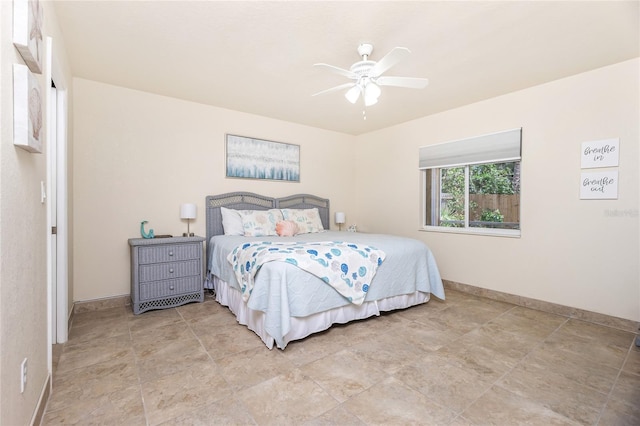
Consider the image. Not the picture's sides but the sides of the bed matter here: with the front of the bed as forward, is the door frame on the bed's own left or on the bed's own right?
on the bed's own right

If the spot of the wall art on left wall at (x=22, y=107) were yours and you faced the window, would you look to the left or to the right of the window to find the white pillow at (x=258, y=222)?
left

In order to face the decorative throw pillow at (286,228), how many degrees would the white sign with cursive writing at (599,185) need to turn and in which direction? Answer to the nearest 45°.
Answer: approximately 45° to its right

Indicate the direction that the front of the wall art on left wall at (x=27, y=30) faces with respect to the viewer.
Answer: facing to the right of the viewer

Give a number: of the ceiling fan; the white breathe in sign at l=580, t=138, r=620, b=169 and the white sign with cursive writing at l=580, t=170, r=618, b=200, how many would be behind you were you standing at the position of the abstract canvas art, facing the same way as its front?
0

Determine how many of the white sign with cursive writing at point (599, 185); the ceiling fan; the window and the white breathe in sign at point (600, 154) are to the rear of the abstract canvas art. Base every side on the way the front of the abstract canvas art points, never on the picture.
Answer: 0

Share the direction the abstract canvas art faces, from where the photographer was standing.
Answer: facing the viewer and to the right of the viewer

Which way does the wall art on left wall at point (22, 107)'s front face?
to the viewer's right

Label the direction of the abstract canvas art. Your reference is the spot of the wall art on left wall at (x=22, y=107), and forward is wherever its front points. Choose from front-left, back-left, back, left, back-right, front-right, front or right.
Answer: front-left

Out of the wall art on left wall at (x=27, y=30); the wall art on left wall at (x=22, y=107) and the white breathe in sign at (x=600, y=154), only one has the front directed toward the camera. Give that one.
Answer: the white breathe in sign

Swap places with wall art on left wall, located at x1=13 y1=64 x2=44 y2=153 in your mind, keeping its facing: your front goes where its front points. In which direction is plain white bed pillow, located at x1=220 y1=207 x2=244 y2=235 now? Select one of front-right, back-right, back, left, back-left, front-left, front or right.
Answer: front-left

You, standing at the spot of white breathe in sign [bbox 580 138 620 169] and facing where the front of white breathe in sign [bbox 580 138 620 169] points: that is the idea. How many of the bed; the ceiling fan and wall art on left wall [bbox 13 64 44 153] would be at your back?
0

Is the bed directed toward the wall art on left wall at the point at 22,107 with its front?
no

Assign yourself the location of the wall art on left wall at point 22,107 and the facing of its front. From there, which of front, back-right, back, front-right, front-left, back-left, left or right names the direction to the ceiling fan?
front

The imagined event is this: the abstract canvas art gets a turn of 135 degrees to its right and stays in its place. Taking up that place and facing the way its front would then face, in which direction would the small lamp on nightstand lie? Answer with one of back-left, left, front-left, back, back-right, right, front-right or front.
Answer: front-left

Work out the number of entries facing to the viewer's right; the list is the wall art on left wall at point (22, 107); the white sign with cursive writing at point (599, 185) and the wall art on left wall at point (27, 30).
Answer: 2

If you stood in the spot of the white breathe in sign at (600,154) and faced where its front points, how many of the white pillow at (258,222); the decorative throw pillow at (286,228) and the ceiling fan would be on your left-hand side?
0
